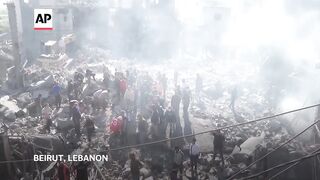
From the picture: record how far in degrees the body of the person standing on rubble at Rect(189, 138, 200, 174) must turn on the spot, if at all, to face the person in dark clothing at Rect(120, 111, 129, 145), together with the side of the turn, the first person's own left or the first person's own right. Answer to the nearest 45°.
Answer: approximately 45° to the first person's own left

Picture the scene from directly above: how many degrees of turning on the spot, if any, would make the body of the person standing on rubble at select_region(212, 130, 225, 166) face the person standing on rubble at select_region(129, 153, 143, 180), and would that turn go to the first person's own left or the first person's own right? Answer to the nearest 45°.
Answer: approximately 135° to the first person's own left

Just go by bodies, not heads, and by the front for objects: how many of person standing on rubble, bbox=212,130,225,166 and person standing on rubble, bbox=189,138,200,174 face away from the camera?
2

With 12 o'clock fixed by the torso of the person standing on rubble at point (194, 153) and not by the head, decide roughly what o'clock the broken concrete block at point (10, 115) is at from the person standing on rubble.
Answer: The broken concrete block is roughly at 10 o'clock from the person standing on rubble.

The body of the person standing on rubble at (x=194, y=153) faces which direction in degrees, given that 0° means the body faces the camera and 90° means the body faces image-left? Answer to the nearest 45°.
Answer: approximately 180°

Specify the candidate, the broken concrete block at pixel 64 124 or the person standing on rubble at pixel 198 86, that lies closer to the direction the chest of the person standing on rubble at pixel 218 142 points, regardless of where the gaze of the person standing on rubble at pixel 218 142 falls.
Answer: the person standing on rubble

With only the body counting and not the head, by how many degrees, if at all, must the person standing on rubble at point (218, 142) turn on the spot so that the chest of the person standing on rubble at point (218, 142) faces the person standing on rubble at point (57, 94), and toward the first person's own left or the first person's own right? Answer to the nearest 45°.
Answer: approximately 45° to the first person's own left

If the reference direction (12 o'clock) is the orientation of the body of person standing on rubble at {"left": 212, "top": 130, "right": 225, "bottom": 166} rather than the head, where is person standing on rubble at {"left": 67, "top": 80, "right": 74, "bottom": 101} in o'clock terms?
person standing on rubble at {"left": 67, "top": 80, "right": 74, "bottom": 101} is roughly at 10 o'clock from person standing on rubble at {"left": 212, "top": 130, "right": 225, "bottom": 166}.

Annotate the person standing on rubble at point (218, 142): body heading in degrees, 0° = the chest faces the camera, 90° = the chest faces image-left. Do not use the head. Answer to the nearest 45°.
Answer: approximately 180°

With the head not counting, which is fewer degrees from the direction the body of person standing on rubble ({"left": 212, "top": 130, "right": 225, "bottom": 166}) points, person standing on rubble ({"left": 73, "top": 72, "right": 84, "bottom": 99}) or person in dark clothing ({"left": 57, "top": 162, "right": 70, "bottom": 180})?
the person standing on rubble

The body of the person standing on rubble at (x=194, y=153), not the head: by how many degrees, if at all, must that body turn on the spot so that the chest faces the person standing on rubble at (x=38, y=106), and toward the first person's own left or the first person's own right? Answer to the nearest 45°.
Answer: approximately 45° to the first person's own left

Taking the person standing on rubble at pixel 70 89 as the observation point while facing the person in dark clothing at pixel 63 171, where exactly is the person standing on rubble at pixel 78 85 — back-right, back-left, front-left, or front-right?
back-left

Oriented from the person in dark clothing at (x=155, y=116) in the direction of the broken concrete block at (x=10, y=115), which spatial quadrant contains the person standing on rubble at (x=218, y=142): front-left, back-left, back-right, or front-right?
back-left

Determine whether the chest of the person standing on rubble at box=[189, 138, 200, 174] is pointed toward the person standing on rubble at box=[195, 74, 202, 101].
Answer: yes
